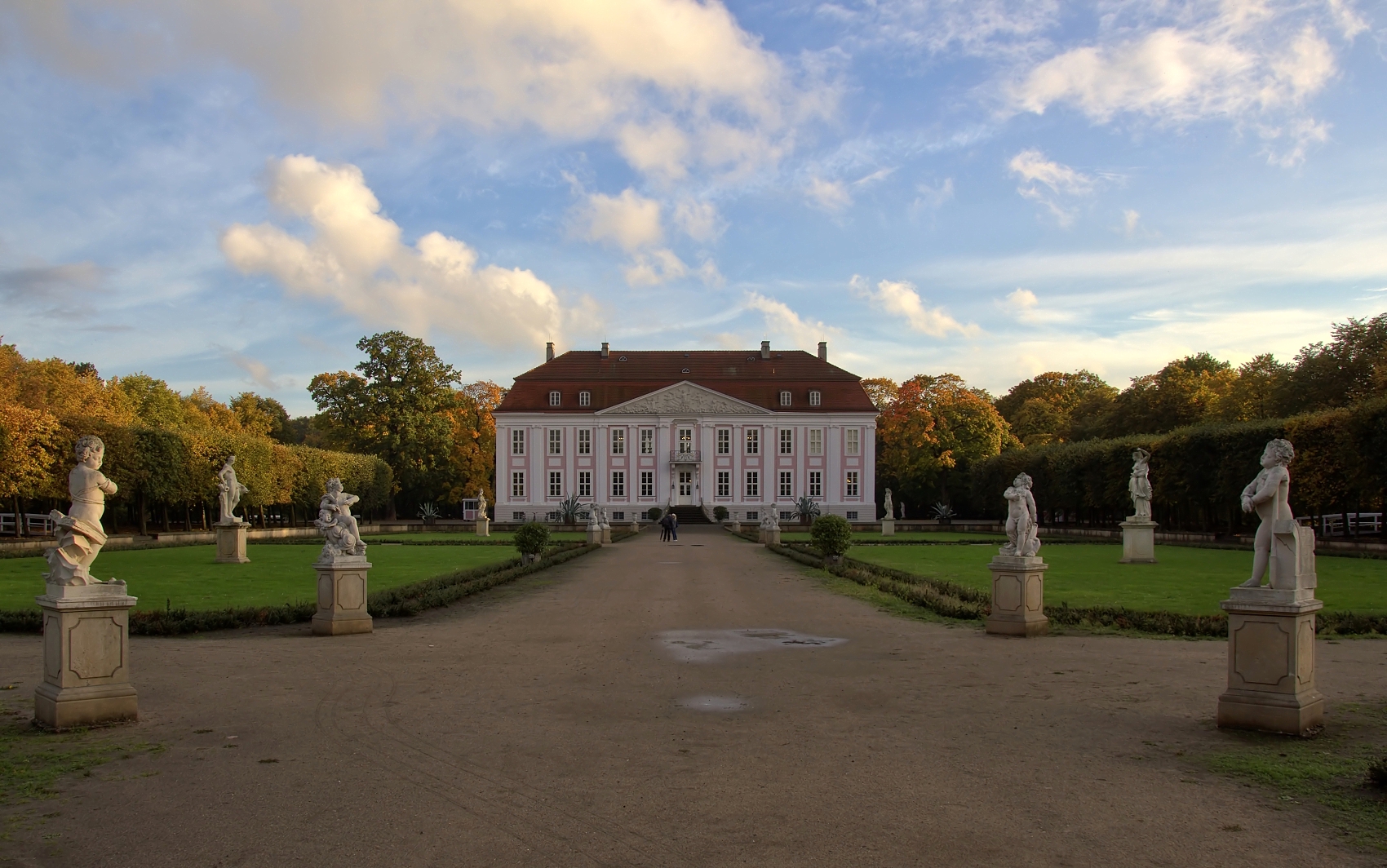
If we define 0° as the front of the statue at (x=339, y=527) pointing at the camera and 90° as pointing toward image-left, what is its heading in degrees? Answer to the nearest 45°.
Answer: approximately 315°

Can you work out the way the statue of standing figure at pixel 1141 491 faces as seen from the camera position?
facing the viewer and to the left of the viewer

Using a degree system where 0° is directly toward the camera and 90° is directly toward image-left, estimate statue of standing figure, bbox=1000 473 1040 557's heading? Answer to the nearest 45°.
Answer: approximately 45°

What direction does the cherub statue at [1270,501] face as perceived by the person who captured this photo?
facing to the left of the viewer

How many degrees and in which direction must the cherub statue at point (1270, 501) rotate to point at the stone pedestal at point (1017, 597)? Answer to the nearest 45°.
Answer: approximately 45° to its right

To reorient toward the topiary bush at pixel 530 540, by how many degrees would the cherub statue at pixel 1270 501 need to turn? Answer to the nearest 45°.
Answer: approximately 45° to its right

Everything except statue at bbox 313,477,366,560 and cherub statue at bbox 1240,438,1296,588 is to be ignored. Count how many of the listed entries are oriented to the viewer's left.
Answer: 1

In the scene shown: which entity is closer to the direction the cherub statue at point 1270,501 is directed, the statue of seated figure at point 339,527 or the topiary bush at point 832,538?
the statue of seated figure

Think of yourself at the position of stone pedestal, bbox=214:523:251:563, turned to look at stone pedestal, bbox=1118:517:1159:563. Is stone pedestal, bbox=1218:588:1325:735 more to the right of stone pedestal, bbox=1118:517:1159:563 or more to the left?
right

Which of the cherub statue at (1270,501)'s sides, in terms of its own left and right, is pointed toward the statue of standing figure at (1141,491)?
right

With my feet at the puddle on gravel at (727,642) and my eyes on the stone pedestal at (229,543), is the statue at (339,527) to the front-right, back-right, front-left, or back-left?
front-left
